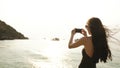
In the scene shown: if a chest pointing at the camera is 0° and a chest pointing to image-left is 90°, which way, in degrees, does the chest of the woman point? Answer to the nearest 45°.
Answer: approximately 135°

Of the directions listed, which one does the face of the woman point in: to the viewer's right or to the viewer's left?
to the viewer's left
